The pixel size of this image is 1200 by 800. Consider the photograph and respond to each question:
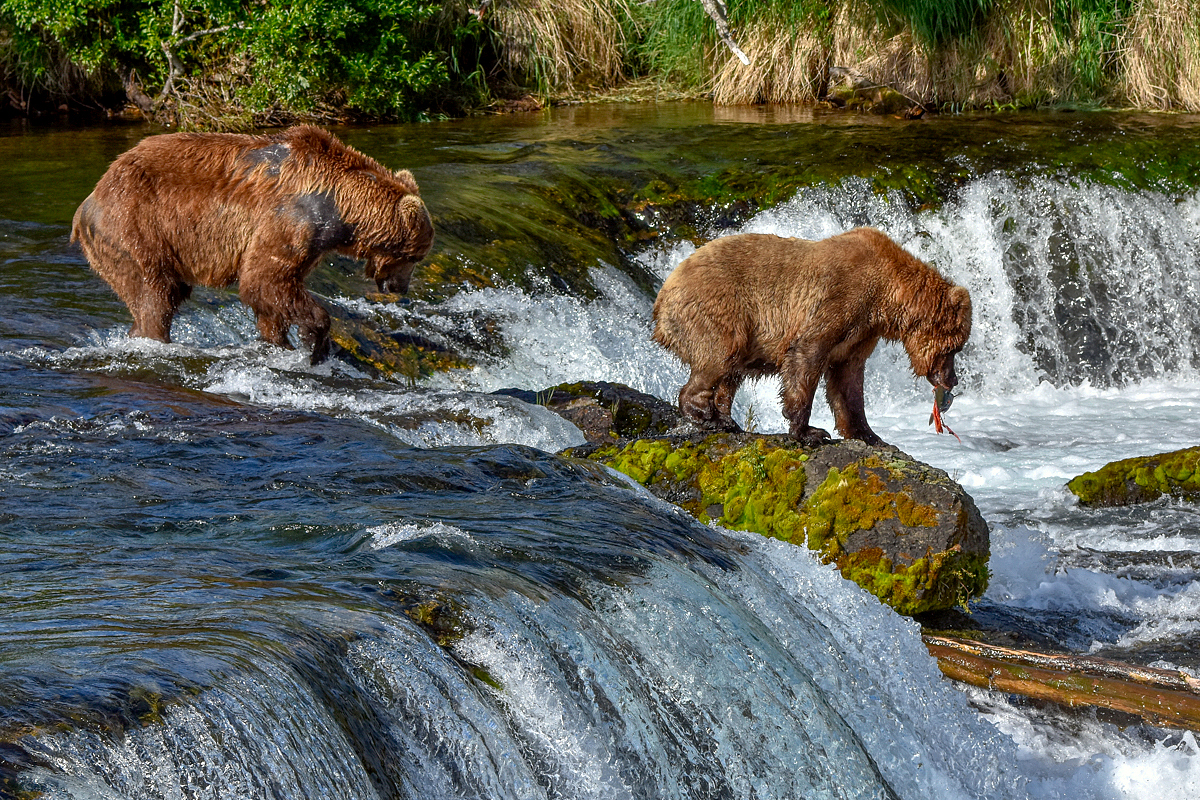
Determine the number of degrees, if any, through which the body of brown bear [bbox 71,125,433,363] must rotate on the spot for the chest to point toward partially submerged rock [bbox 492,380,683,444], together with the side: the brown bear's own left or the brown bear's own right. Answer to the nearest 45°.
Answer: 0° — it already faces it

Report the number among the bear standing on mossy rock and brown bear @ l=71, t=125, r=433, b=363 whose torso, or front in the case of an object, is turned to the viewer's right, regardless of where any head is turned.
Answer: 2

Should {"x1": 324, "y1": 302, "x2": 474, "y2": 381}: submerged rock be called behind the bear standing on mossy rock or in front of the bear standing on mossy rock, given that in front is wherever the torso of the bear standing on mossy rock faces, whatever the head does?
behind

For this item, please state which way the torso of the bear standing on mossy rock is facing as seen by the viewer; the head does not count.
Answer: to the viewer's right

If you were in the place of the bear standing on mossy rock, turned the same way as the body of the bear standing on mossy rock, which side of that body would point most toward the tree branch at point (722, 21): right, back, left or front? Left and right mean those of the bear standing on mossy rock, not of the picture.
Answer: left

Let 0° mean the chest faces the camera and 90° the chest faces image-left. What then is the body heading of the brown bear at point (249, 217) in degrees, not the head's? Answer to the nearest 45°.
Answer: approximately 270°

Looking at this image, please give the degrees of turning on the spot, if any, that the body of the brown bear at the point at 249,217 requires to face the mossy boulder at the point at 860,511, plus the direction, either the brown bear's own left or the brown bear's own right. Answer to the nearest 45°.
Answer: approximately 45° to the brown bear's own right
